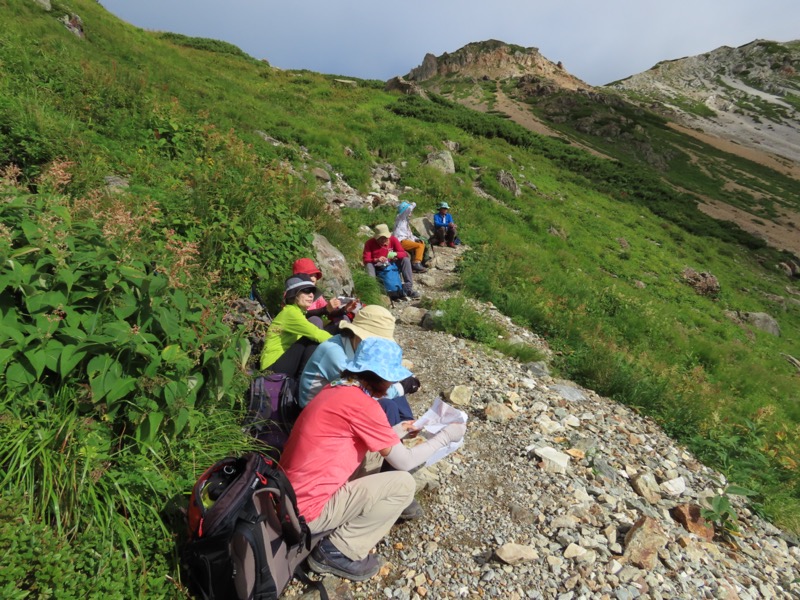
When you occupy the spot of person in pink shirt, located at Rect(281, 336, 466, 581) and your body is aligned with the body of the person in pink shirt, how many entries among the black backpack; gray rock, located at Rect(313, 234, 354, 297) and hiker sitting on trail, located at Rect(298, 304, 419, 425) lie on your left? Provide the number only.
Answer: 2

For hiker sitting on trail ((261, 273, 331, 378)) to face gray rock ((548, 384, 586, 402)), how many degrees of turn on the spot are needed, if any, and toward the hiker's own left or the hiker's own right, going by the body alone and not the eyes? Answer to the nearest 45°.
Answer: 0° — they already face it

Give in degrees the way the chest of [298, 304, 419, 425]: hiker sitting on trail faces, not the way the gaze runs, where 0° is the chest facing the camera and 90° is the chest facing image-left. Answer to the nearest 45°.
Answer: approximately 270°

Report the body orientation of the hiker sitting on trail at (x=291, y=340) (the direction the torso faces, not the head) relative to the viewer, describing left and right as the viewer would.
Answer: facing to the right of the viewer

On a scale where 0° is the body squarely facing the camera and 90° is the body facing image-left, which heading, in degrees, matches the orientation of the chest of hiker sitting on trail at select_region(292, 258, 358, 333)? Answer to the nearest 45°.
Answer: approximately 270°

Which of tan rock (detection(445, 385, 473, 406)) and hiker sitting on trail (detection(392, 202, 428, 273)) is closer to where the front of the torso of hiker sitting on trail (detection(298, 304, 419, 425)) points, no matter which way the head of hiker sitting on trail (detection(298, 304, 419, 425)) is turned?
the tan rock

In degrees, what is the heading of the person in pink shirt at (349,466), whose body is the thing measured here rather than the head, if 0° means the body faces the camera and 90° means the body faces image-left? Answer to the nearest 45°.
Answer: approximately 270°

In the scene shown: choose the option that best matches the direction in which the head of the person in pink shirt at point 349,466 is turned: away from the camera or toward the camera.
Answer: away from the camera

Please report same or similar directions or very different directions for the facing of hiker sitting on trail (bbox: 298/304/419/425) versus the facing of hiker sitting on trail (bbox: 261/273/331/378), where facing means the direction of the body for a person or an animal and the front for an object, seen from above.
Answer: same or similar directions

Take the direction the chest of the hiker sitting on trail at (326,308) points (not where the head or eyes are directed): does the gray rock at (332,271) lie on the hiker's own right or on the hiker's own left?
on the hiker's own left

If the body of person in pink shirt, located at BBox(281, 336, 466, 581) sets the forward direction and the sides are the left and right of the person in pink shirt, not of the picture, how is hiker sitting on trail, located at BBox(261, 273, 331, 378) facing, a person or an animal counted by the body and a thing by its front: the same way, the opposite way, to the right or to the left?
the same way
